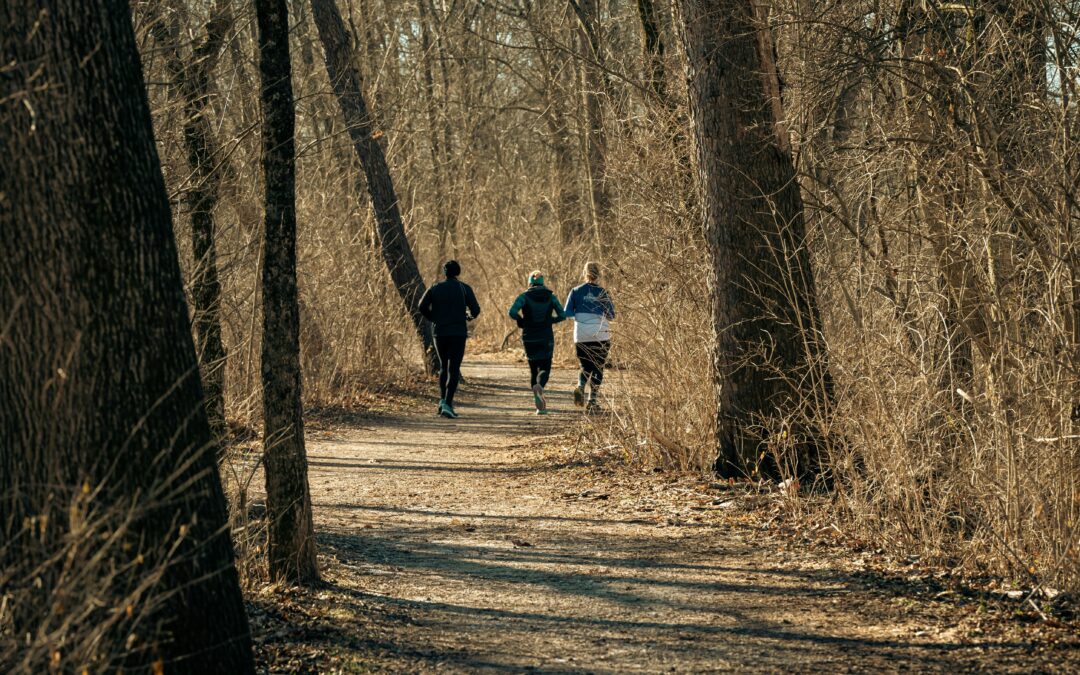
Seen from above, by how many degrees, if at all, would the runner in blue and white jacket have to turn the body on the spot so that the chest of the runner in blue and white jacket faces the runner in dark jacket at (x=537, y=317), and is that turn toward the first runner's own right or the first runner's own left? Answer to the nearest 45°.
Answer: approximately 45° to the first runner's own left

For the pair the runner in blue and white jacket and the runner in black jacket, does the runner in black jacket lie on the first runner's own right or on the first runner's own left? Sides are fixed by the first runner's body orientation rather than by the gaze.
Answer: on the first runner's own left

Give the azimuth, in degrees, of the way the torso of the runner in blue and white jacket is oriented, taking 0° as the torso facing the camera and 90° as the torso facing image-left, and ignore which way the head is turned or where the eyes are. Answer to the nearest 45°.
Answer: approximately 180°

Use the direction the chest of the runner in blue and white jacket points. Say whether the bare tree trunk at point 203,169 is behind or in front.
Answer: behind

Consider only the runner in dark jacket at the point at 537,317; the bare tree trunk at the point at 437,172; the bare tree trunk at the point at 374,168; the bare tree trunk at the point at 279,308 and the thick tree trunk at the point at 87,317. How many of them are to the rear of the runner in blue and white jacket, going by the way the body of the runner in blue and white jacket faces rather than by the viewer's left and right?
2

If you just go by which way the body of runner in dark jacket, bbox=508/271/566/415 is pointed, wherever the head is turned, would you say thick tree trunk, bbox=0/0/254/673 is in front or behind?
behind

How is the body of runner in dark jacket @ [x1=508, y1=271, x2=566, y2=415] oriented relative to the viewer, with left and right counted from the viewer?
facing away from the viewer

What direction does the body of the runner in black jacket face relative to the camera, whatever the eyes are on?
away from the camera

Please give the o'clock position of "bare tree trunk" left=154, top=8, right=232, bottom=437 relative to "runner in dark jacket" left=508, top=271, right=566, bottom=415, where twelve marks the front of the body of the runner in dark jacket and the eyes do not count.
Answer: The bare tree trunk is roughly at 7 o'clock from the runner in dark jacket.

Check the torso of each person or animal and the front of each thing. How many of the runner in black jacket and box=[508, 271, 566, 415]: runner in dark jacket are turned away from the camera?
2

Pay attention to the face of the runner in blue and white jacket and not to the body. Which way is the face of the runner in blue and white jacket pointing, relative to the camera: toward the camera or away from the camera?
away from the camera

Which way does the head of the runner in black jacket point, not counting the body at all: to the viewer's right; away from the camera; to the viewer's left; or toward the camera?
away from the camera
